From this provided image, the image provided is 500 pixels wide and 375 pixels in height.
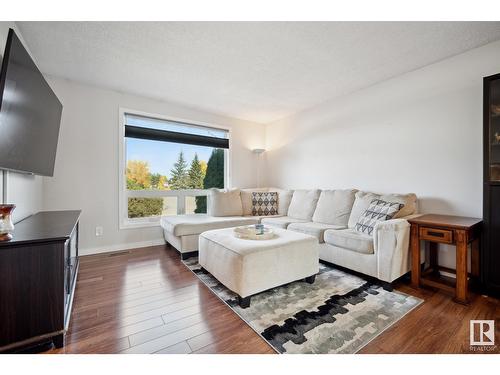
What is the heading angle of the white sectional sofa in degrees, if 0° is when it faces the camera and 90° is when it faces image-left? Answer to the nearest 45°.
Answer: approximately 45°

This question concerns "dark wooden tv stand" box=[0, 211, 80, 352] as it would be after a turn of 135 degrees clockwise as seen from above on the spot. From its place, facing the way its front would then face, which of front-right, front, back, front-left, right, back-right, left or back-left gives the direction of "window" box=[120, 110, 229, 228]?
back

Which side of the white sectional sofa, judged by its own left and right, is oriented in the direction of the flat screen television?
front

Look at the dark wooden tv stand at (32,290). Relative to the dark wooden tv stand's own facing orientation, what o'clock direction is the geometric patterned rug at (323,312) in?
The geometric patterned rug is roughly at 1 o'clock from the dark wooden tv stand.

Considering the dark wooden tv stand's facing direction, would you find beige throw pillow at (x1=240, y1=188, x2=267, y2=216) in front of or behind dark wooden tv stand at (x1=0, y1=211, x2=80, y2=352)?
in front

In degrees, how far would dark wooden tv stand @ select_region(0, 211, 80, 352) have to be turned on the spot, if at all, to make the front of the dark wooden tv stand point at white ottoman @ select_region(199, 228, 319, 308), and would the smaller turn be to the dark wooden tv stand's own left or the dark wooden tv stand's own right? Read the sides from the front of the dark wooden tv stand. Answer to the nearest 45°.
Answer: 0° — it already faces it

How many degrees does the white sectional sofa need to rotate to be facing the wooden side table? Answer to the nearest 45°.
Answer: approximately 90° to its left

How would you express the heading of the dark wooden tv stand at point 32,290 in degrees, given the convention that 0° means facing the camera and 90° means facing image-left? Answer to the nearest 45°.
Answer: approximately 270°

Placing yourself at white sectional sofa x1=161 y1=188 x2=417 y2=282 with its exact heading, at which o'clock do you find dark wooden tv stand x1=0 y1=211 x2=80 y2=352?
The dark wooden tv stand is roughly at 12 o'clock from the white sectional sofa.

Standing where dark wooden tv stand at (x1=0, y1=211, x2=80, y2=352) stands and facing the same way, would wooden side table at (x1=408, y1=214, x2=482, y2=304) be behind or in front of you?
in front

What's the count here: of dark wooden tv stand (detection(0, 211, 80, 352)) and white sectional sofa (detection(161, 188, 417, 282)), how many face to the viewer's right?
1

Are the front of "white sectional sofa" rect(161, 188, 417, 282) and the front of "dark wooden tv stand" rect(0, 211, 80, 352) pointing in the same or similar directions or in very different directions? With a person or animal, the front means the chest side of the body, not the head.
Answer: very different directions
